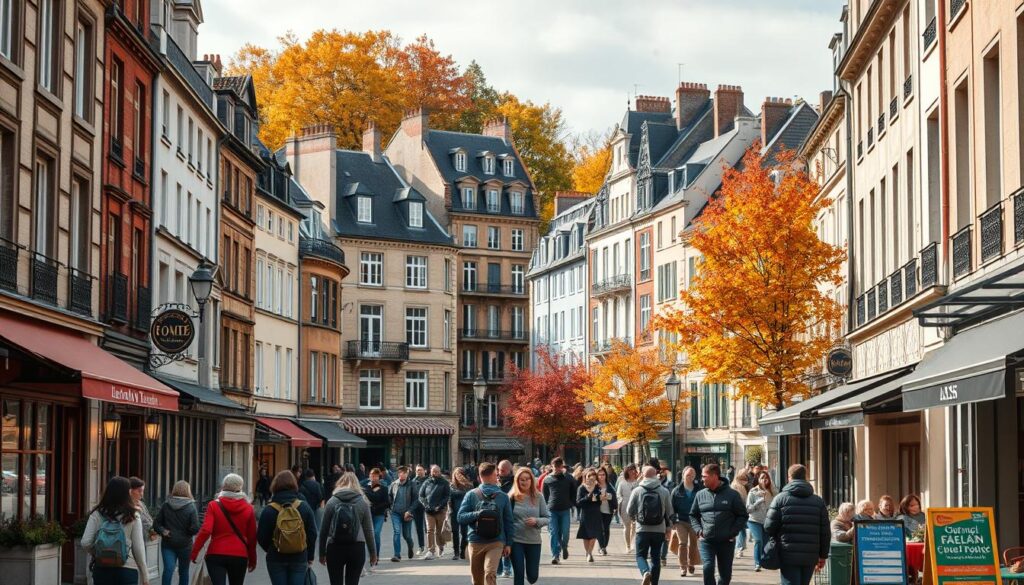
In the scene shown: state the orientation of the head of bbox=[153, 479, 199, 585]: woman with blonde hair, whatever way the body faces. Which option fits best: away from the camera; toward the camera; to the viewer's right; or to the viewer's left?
away from the camera

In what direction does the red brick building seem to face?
to the viewer's right

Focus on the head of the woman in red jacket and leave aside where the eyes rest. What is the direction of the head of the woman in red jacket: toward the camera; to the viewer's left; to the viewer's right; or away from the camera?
away from the camera

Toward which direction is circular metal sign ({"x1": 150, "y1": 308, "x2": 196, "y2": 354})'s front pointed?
toward the camera

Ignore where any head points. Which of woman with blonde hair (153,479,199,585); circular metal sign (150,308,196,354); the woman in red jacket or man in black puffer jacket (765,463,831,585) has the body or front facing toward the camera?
the circular metal sign

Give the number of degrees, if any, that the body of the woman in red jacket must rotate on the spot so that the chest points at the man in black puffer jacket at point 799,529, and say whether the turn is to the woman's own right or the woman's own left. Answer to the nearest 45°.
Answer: approximately 90° to the woman's own right

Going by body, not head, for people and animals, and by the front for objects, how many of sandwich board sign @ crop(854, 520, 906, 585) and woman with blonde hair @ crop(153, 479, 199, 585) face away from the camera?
1

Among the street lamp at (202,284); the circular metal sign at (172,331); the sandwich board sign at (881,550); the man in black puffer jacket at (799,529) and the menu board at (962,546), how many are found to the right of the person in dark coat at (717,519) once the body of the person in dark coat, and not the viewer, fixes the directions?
2

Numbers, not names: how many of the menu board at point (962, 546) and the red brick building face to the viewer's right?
1

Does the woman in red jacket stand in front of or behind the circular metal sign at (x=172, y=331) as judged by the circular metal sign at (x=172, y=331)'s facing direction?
in front

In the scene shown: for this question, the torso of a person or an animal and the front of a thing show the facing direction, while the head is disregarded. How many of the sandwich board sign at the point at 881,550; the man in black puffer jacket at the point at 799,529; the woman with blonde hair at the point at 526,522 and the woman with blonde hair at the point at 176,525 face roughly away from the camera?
2

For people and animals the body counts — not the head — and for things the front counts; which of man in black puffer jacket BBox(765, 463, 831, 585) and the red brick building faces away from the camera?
the man in black puffer jacket

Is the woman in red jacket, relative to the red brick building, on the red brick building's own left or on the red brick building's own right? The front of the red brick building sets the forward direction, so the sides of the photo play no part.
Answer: on the red brick building's own right

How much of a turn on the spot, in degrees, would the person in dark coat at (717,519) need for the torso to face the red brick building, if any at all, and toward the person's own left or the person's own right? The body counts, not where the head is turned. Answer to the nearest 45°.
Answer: approximately 90° to the person's own right

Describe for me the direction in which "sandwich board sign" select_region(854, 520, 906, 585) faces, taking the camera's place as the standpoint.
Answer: facing the viewer

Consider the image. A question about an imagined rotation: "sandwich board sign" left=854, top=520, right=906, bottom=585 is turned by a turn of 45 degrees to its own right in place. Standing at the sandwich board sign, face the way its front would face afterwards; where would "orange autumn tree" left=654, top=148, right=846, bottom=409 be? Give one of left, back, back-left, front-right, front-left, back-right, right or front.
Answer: back-right

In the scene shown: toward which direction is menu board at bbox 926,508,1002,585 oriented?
toward the camera

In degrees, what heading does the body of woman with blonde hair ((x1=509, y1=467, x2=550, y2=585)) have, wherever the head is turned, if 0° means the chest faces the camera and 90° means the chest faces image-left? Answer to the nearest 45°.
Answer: approximately 0°

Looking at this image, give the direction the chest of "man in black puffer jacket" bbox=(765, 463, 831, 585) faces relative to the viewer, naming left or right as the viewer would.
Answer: facing away from the viewer

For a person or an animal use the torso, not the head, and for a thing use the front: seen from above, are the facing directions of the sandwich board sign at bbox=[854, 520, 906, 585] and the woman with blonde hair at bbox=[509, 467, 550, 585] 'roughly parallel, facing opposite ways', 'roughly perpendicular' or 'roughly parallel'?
roughly parallel

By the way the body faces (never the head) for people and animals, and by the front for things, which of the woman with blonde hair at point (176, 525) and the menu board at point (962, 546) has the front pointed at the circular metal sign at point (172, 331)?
the woman with blonde hair
